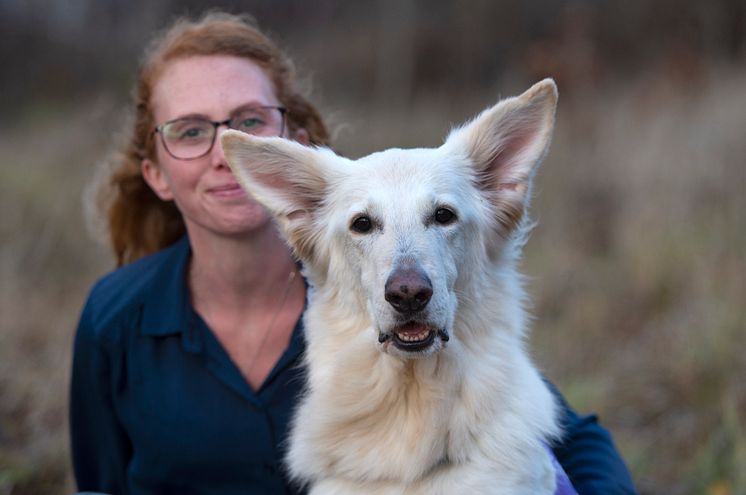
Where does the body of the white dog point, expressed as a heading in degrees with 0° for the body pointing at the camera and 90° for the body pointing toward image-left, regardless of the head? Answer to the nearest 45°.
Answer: approximately 0°

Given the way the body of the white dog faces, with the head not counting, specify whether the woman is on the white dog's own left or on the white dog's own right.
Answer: on the white dog's own right

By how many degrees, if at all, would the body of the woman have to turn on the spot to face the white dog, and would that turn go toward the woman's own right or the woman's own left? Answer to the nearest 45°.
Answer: approximately 45° to the woman's own left

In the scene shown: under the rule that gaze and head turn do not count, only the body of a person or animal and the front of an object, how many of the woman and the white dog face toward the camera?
2
